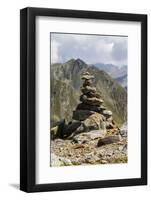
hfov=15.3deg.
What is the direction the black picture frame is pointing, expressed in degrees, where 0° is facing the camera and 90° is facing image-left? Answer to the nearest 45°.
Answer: approximately 315°
